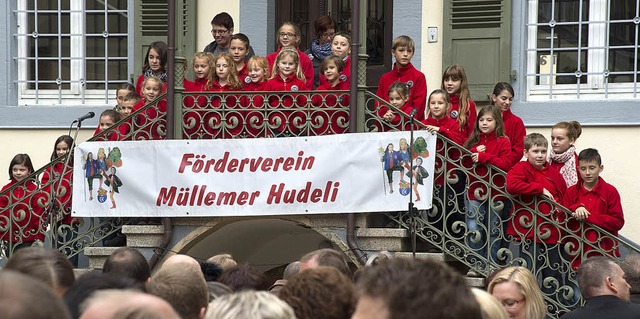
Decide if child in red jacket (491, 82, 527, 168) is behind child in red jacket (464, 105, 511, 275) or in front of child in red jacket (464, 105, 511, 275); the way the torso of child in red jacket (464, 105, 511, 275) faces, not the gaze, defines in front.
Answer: behind

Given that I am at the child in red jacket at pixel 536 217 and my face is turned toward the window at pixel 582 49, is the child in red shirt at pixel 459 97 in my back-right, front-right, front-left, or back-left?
front-left

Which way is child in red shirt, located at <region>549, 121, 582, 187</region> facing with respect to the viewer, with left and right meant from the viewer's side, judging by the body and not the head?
facing the viewer and to the left of the viewer

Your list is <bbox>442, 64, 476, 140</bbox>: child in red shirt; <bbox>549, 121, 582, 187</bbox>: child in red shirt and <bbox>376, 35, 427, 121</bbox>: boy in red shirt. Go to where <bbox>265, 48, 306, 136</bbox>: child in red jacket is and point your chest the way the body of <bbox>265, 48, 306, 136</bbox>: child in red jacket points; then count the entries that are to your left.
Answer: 3

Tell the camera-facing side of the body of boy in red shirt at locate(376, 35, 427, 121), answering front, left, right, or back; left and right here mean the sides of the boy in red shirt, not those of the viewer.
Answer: front

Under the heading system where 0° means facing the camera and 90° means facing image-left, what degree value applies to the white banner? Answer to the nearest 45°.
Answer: approximately 0°

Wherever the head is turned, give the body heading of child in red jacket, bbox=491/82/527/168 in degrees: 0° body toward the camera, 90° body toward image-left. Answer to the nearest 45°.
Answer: approximately 45°

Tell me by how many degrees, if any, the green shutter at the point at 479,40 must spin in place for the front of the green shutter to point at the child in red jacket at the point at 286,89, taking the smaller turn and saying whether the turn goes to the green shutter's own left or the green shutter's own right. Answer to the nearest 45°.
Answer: approximately 45° to the green shutter's own right

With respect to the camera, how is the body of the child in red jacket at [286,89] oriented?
toward the camera

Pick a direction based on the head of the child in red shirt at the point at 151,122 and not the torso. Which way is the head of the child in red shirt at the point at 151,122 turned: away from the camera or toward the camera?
toward the camera

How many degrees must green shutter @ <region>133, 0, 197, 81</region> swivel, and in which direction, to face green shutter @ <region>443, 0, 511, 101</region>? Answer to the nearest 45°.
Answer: approximately 90° to its left

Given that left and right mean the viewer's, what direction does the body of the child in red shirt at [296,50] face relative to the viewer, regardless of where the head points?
facing the viewer

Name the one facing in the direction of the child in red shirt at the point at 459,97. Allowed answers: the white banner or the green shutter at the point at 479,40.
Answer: the green shutter

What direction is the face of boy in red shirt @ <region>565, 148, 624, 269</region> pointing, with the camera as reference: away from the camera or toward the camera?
toward the camera

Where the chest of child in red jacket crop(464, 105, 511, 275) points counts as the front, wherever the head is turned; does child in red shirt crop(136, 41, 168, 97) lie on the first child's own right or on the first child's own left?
on the first child's own right

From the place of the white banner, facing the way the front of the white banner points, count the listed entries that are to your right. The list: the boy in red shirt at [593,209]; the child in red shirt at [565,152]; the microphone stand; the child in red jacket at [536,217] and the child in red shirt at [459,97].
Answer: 1

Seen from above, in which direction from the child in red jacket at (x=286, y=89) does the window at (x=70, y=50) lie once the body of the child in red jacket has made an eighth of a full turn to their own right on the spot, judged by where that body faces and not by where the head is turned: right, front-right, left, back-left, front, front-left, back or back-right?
right

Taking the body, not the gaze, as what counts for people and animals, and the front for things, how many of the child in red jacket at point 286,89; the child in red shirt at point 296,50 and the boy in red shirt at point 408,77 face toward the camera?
3
